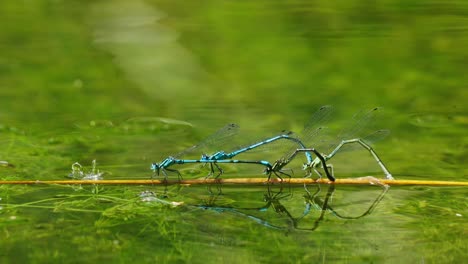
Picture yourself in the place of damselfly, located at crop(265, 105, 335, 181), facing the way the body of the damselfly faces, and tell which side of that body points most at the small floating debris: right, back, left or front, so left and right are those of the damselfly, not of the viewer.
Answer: front

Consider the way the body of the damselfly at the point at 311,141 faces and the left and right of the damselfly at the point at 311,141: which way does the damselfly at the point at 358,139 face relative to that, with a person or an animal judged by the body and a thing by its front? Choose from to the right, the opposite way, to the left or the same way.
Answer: the same way

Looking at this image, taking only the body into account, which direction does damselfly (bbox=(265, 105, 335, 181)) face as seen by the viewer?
to the viewer's left

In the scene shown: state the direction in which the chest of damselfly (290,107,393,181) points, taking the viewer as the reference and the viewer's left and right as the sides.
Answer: facing to the left of the viewer
